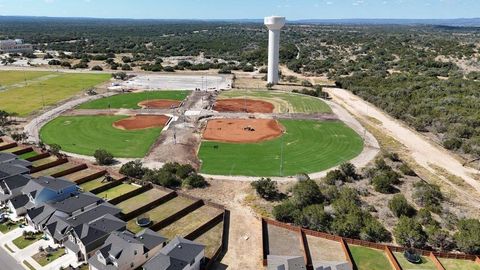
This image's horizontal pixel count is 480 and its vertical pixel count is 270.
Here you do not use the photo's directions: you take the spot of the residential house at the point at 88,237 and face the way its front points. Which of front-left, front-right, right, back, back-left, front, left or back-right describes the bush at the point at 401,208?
back-left

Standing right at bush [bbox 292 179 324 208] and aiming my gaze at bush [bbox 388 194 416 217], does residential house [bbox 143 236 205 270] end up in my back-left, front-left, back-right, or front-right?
back-right

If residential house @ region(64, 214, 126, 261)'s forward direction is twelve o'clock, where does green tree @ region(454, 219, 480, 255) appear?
The green tree is roughly at 8 o'clock from the residential house.

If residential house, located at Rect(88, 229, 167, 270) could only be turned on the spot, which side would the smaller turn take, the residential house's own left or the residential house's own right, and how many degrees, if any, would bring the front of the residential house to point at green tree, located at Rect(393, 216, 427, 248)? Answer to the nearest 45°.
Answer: approximately 135° to the residential house's own left

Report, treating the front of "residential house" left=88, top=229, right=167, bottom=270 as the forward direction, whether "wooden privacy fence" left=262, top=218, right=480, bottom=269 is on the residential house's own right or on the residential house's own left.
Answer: on the residential house's own left

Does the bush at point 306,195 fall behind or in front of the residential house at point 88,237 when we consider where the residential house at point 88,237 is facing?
behind

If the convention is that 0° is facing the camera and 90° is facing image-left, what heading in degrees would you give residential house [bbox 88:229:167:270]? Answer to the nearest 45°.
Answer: approximately 45°

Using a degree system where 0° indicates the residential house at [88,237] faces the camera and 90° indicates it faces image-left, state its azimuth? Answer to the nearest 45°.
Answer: approximately 45°

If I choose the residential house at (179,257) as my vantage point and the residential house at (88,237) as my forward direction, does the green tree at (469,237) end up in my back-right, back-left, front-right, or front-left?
back-right
